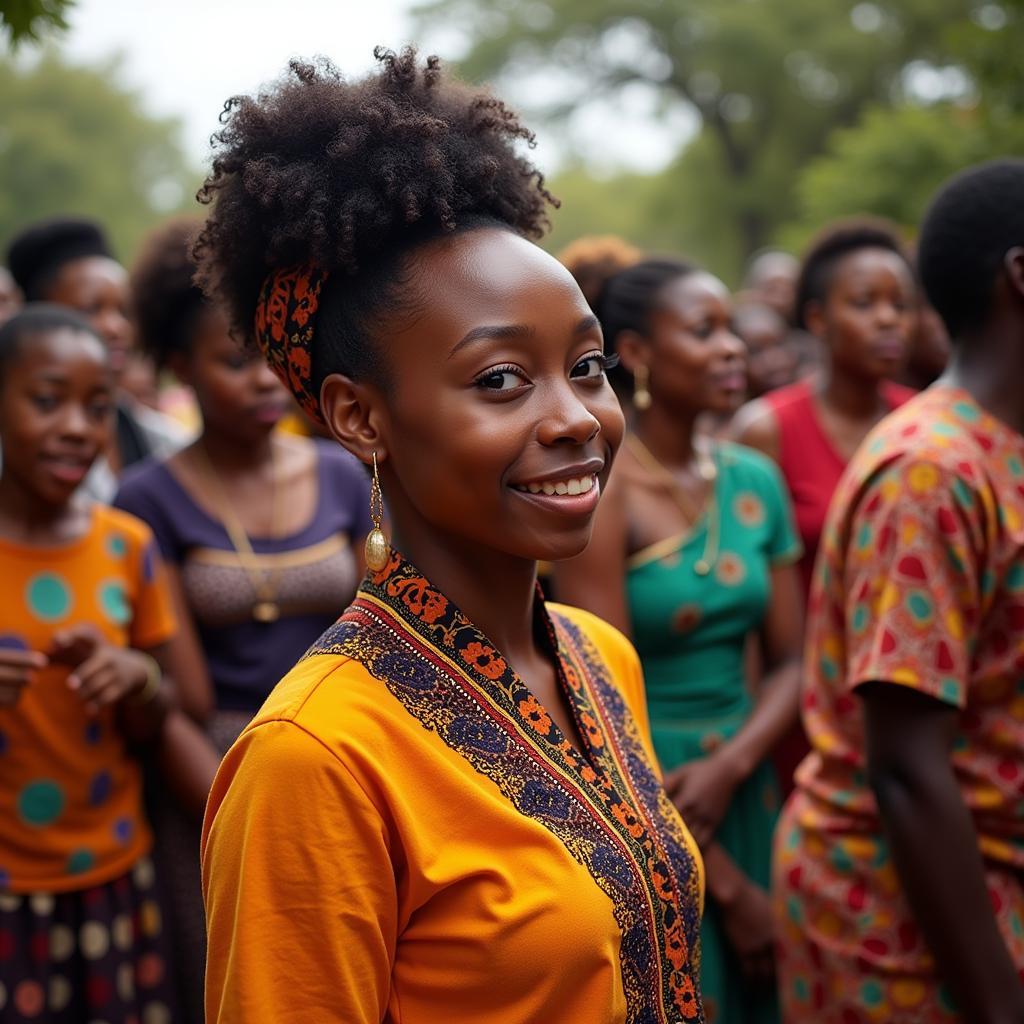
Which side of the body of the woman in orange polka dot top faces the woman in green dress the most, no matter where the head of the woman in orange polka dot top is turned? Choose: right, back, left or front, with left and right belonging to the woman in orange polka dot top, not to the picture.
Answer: left

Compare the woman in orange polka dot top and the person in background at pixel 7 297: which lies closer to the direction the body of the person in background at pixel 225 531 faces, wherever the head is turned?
the woman in orange polka dot top

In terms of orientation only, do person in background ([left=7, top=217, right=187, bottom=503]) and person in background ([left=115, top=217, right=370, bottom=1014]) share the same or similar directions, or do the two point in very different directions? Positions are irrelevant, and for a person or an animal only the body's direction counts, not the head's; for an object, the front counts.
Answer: same or similar directions

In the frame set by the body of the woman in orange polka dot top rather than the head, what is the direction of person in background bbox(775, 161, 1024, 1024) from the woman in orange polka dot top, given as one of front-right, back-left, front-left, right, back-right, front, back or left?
front-left

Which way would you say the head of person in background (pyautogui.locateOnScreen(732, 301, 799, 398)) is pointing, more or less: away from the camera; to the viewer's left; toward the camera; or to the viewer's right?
toward the camera

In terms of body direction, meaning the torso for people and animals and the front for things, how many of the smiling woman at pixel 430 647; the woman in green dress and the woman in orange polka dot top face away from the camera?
0

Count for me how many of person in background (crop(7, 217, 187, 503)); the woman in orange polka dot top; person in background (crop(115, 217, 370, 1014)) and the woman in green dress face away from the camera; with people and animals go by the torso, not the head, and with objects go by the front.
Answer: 0

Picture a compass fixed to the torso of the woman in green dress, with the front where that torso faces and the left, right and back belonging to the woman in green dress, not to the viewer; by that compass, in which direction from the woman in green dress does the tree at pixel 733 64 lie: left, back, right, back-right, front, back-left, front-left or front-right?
back-left

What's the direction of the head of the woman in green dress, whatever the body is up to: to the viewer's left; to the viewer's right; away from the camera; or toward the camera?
to the viewer's right

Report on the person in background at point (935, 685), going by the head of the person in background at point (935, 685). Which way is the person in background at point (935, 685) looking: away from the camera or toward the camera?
away from the camera

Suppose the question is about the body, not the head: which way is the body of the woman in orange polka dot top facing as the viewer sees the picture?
toward the camera

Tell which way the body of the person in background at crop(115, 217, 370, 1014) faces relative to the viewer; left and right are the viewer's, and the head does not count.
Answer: facing the viewer and to the right of the viewer

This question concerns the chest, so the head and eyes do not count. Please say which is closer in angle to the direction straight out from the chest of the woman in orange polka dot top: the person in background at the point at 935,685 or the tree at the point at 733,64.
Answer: the person in background

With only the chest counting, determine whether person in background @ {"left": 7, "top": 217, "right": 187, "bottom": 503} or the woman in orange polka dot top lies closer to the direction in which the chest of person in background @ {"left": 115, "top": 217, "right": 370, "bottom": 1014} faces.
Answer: the woman in orange polka dot top

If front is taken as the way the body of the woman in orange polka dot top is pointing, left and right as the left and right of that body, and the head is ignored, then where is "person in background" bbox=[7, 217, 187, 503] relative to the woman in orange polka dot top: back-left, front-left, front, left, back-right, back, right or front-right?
back

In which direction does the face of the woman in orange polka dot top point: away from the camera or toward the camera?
toward the camera
